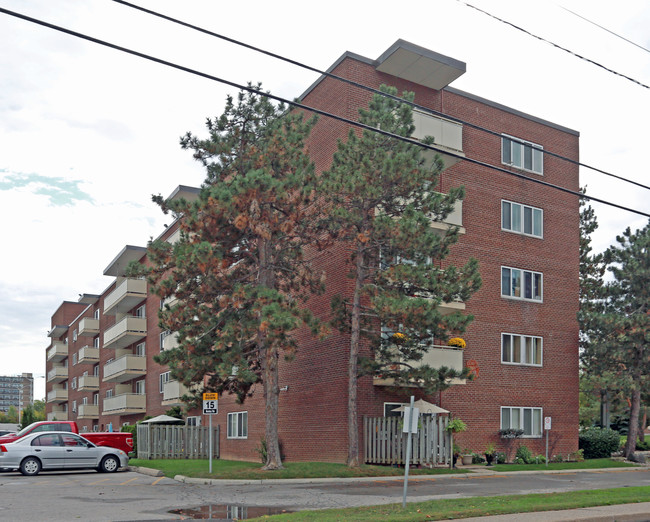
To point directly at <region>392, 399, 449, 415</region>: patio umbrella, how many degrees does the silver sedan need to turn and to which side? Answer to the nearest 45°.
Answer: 0° — it already faces it

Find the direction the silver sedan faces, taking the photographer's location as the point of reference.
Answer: facing to the right of the viewer

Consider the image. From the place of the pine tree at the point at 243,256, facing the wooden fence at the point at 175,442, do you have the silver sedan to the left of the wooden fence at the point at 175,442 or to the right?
left

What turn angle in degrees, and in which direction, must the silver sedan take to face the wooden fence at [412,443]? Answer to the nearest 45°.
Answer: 0° — it already faces it
